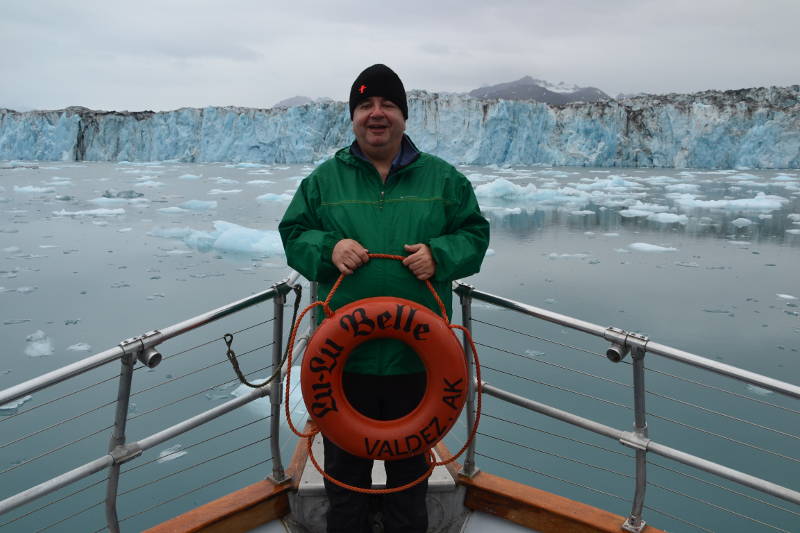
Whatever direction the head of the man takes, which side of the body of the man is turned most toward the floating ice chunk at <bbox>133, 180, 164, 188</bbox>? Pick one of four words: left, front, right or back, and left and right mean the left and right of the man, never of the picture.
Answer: back

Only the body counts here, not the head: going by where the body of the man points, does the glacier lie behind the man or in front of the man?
behind

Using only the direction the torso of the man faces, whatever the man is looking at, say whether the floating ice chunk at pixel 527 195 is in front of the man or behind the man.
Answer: behind

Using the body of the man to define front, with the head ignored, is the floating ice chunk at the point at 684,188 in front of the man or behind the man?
behind

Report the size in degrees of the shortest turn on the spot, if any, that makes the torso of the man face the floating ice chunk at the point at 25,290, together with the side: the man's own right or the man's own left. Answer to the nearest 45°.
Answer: approximately 135° to the man's own right

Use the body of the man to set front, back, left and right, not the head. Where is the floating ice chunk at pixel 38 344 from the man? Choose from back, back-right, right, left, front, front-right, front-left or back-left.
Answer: back-right

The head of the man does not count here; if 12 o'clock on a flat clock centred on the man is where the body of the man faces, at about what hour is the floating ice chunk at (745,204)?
The floating ice chunk is roughly at 7 o'clock from the man.

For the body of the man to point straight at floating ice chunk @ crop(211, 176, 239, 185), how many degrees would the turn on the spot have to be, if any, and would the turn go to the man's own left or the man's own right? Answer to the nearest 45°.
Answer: approximately 180°

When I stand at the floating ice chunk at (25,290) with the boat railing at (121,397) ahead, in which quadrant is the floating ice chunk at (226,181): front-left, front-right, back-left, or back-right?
back-left

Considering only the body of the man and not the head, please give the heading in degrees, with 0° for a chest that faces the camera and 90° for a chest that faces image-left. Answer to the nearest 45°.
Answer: approximately 0°
